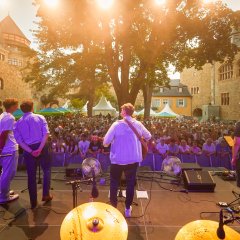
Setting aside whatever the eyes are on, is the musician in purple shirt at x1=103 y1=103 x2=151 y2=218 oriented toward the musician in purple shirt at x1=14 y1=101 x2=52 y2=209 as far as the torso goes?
no

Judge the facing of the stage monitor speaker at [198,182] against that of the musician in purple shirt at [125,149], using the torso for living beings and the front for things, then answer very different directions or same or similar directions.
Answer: very different directions

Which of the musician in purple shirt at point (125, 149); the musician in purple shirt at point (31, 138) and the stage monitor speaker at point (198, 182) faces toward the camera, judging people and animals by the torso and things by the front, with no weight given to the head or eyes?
the stage monitor speaker

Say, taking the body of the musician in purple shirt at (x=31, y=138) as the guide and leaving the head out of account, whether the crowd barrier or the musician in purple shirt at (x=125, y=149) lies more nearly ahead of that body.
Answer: the crowd barrier

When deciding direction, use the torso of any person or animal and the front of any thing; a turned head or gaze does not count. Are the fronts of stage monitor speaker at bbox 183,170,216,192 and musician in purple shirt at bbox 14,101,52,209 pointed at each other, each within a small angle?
no

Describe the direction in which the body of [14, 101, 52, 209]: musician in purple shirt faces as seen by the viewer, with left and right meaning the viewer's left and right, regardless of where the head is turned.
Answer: facing away from the viewer

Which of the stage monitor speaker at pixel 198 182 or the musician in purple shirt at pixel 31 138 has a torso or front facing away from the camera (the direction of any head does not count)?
the musician in purple shirt

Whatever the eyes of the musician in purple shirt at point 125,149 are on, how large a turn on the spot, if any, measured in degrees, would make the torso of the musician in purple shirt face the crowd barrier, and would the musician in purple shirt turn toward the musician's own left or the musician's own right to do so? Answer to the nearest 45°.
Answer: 0° — they already face it

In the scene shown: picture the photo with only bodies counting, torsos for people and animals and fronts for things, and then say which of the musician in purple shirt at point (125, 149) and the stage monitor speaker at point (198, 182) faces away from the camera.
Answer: the musician in purple shirt

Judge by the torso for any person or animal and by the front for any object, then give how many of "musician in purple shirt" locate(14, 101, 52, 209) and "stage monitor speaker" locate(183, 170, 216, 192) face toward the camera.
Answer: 1

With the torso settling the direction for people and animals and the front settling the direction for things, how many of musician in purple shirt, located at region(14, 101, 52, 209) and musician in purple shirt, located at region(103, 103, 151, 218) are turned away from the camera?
2

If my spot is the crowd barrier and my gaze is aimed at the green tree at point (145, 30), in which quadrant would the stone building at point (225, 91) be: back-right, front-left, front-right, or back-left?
front-right

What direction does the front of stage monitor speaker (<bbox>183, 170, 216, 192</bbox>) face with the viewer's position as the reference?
facing the viewer

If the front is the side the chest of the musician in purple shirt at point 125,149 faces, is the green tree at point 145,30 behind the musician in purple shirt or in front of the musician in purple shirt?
in front

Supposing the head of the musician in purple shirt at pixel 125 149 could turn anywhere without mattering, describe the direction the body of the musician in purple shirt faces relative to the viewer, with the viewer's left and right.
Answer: facing away from the viewer
